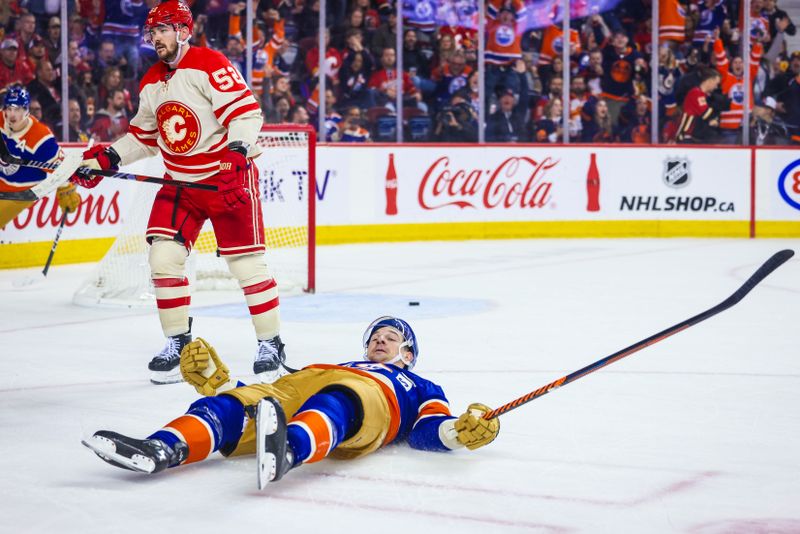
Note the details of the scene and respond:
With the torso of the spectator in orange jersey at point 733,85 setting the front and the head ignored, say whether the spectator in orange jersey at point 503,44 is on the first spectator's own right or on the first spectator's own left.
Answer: on the first spectator's own right

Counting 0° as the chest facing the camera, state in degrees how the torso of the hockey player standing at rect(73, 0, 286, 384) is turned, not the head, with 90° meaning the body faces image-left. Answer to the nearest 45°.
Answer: approximately 45°

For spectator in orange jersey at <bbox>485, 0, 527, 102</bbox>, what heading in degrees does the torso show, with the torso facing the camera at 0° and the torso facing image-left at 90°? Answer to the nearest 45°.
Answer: approximately 0°

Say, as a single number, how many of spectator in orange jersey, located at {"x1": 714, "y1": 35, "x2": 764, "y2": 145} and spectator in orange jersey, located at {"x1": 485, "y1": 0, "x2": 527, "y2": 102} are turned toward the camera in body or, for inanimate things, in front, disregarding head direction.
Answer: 2

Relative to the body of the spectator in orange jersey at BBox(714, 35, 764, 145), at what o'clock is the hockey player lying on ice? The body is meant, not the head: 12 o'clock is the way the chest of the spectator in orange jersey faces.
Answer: The hockey player lying on ice is roughly at 12 o'clock from the spectator in orange jersey.

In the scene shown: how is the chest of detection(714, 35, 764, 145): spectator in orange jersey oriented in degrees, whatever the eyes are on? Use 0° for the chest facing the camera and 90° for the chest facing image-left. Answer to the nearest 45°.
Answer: approximately 0°

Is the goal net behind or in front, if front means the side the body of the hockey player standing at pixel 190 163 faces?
behind

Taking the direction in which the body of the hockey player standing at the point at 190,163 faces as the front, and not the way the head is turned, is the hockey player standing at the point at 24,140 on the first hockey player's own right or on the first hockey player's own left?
on the first hockey player's own right

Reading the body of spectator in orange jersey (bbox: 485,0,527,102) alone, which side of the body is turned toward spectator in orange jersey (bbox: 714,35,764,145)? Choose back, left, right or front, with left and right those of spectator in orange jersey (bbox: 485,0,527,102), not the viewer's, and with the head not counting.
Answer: left

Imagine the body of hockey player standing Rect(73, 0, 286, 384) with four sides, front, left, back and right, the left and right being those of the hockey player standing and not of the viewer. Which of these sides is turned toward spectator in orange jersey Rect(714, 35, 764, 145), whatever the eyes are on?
back
